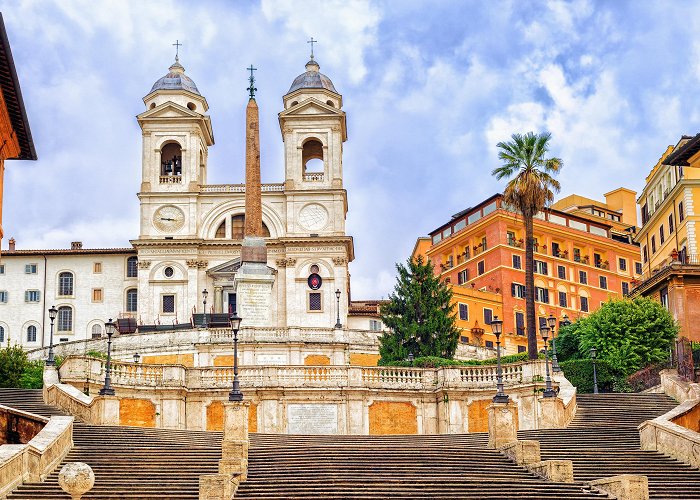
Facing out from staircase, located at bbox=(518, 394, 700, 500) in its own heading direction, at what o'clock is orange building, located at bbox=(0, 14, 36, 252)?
The orange building is roughly at 2 o'clock from the staircase.

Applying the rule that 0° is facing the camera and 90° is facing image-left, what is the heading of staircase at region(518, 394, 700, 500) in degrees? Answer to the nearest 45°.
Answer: approximately 0°
